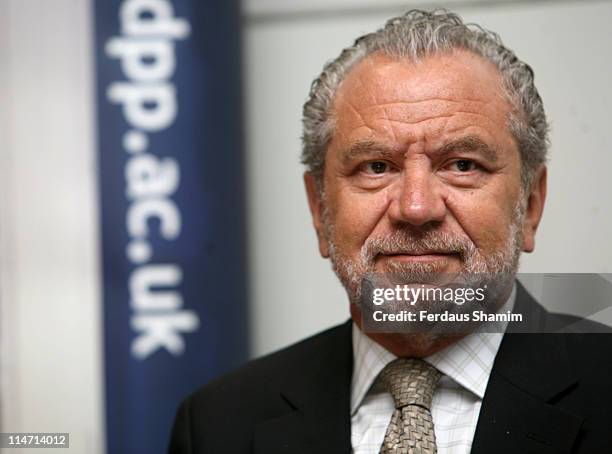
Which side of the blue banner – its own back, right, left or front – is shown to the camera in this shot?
front

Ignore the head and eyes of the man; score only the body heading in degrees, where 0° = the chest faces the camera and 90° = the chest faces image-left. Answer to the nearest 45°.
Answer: approximately 0°

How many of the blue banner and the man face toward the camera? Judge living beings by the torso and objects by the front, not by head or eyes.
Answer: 2

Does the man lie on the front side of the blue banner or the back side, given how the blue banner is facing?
on the front side

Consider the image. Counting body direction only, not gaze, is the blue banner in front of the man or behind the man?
behind
